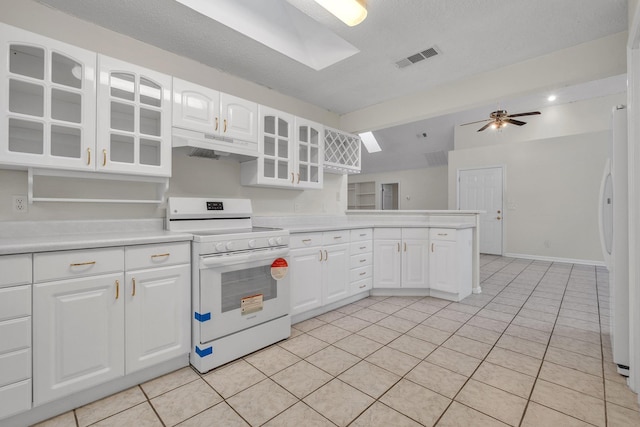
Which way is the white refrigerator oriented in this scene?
to the viewer's left

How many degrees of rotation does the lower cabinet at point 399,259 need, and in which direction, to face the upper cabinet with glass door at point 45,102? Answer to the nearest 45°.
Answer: approximately 45° to its right

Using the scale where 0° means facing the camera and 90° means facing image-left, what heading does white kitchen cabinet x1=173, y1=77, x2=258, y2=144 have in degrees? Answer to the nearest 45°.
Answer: approximately 315°

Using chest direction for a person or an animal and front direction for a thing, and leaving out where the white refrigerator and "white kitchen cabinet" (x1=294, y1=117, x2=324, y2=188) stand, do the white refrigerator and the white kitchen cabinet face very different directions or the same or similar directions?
very different directions

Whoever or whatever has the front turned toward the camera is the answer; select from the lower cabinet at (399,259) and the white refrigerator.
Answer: the lower cabinet

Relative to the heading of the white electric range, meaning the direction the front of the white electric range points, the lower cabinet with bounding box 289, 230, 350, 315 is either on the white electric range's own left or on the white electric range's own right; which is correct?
on the white electric range's own left

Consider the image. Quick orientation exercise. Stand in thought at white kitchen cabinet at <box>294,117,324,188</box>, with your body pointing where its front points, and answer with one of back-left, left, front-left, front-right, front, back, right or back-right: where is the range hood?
right

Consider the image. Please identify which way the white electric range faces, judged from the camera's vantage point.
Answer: facing the viewer and to the right of the viewer

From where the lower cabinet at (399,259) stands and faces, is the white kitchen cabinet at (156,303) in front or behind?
in front

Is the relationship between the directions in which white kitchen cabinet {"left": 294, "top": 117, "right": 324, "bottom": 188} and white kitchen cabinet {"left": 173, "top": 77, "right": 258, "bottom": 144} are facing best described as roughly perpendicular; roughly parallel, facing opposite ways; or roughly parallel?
roughly parallel

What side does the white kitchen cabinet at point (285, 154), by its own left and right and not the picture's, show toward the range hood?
right

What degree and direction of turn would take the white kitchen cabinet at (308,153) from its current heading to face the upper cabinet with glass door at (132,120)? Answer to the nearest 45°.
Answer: approximately 90° to its right

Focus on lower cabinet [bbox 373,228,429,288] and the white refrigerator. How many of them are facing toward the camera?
1

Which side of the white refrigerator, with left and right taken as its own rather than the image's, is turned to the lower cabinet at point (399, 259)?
front
